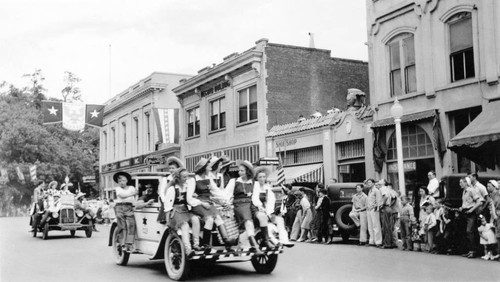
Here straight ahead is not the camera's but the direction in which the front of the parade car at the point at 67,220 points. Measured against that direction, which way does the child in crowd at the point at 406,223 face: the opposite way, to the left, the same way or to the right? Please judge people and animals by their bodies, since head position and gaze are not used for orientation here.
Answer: to the right

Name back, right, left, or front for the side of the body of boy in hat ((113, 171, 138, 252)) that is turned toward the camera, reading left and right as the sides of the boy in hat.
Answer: front

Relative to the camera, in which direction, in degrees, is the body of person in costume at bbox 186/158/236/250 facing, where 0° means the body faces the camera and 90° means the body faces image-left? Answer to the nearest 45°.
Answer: approximately 315°

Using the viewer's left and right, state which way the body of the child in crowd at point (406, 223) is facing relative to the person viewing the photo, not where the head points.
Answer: facing the viewer and to the left of the viewer

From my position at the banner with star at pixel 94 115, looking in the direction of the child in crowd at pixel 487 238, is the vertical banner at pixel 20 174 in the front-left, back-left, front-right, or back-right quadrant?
back-right

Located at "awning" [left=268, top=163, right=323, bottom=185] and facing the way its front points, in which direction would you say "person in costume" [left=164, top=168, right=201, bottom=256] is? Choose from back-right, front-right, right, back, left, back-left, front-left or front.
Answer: front-left

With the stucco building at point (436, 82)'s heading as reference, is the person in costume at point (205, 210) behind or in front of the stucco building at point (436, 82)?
in front

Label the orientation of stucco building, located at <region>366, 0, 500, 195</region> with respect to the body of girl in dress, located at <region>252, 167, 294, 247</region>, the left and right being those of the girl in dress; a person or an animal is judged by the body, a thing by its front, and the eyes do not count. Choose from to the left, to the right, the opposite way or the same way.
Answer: to the right

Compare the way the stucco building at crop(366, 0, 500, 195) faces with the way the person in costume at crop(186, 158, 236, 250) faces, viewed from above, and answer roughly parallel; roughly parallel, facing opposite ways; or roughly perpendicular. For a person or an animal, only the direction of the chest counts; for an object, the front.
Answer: roughly perpendicular

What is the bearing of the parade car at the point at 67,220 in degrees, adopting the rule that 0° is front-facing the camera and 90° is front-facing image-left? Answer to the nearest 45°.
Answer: approximately 0°

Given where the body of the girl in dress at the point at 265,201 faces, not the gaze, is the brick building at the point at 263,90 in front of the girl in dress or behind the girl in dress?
behind

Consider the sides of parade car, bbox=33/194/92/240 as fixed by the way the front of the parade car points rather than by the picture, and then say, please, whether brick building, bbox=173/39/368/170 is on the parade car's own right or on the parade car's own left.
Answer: on the parade car's own left

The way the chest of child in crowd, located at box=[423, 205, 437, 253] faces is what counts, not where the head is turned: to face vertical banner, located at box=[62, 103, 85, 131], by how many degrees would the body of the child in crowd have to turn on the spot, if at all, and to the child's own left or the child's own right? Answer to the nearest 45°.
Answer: approximately 90° to the child's own right

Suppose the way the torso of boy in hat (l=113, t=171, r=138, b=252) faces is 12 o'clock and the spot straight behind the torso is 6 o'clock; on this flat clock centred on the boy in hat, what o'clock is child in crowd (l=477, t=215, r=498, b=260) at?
The child in crowd is roughly at 9 o'clock from the boy in hat.

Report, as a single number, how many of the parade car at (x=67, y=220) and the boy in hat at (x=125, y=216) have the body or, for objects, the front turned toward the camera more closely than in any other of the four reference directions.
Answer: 2

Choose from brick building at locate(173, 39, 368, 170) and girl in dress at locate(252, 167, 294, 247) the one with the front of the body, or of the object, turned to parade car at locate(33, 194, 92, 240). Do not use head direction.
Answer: the brick building

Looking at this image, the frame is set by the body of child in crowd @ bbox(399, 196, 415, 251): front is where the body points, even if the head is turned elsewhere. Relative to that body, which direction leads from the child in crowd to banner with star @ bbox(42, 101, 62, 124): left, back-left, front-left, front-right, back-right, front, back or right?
right

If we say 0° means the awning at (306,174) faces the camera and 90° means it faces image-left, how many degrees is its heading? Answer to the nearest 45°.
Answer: approximately 45°
